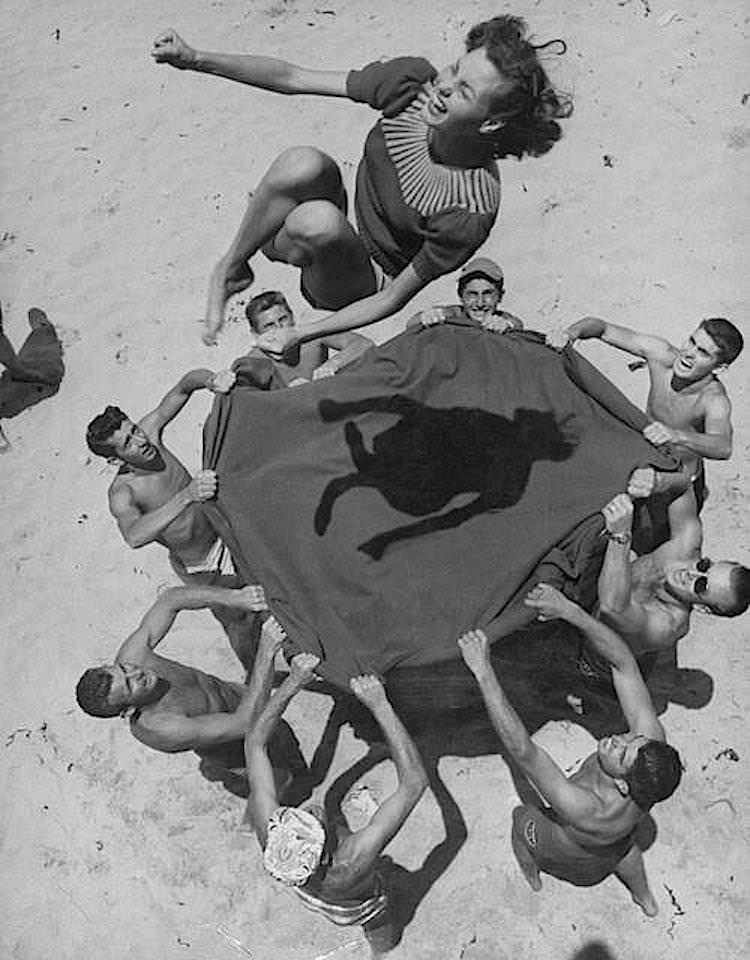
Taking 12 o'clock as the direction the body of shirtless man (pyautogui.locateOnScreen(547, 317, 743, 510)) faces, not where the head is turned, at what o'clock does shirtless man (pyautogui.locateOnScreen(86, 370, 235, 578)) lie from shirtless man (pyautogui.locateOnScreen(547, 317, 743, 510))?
shirtless man (pyautogui.locateOnScreen(86, 370, 235, 578)) is roughly at 1 o'clock from shirtless man (pyautogui.locateOnScreen(547, 317, 743, 510)).

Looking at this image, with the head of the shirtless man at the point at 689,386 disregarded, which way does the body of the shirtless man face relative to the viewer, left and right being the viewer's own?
facing the viewer and to the left of the viewer

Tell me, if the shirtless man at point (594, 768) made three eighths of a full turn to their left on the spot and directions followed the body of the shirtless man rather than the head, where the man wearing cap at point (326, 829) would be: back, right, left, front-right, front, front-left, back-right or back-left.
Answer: right

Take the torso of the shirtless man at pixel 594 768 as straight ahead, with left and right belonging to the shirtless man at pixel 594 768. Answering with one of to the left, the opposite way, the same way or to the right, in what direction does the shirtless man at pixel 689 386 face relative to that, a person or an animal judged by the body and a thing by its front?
to the left

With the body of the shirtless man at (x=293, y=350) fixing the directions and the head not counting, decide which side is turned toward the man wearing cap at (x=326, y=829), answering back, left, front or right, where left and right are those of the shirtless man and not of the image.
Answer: front

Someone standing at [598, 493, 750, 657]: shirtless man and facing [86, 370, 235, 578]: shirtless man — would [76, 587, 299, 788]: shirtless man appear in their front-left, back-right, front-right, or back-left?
front-left

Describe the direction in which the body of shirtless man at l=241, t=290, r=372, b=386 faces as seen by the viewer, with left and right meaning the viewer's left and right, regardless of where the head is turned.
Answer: facing the viewer

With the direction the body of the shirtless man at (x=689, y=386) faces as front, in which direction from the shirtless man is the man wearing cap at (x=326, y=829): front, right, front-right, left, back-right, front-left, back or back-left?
front

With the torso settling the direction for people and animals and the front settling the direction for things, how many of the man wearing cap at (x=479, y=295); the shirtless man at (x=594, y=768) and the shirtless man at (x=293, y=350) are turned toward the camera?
2

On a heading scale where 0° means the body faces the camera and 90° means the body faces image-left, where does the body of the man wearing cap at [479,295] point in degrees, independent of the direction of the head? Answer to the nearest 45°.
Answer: approximately 0°

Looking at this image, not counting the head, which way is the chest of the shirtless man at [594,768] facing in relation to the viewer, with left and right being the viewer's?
facing away from the viewer and to the left of the viewer

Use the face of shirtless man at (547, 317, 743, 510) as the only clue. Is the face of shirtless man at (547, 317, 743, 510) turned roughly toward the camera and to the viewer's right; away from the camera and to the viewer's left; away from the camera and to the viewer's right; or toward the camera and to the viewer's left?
toward the camera and to the viewer's left

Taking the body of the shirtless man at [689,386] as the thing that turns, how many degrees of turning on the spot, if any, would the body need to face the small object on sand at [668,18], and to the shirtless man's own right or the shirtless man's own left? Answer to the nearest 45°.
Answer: approximately 135° to the shirtless man's own right

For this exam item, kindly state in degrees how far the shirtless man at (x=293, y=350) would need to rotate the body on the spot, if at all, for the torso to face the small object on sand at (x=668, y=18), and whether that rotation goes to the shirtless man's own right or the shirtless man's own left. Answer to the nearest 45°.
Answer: approximately 135° to the shirtless man's own left
